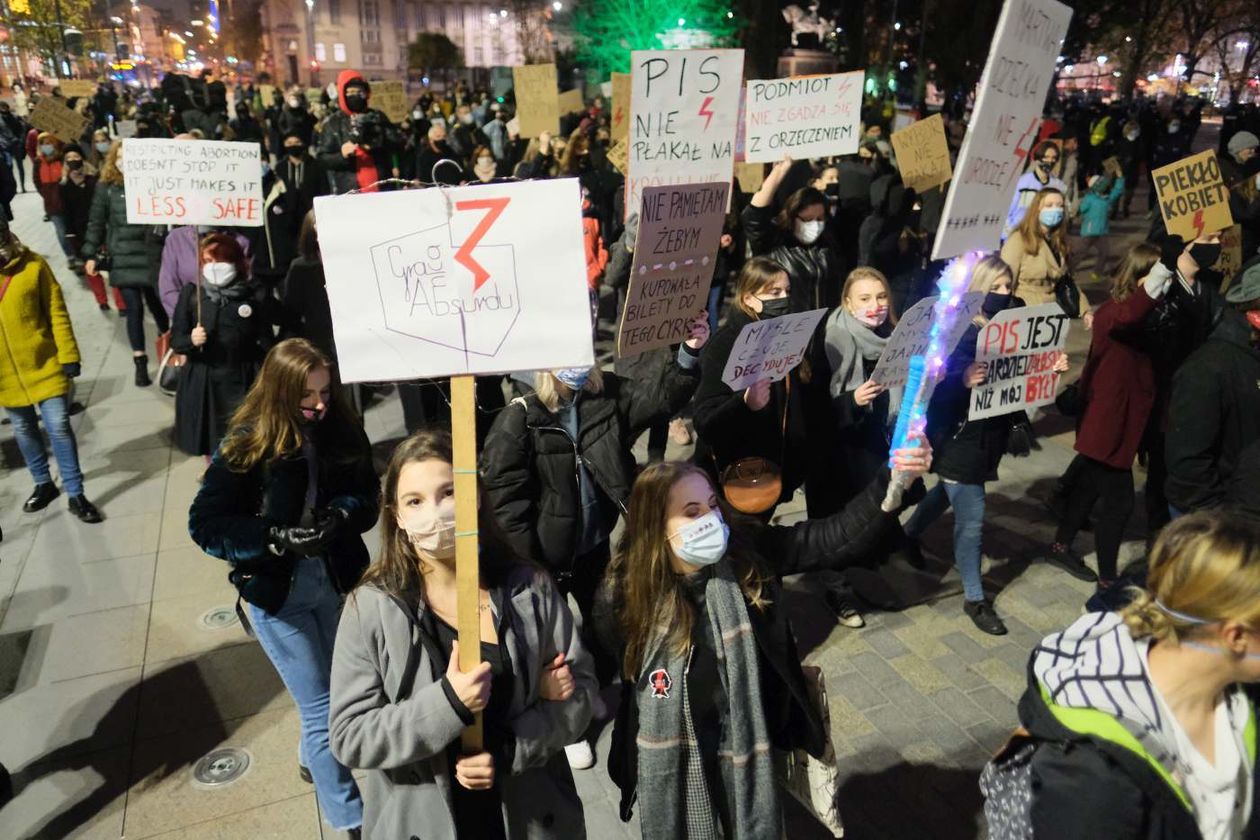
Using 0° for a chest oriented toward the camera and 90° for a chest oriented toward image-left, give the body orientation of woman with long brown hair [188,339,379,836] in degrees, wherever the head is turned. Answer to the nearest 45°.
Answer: approximately 315°

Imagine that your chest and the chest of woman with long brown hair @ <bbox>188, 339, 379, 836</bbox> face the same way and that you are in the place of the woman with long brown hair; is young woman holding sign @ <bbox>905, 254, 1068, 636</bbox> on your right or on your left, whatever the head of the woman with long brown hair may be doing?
on your left

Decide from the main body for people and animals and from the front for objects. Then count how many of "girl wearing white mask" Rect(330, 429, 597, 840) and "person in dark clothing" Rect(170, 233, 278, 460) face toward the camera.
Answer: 2

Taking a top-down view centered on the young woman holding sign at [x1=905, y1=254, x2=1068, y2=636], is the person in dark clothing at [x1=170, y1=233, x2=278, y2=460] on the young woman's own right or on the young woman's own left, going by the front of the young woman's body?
on the young woman's own right

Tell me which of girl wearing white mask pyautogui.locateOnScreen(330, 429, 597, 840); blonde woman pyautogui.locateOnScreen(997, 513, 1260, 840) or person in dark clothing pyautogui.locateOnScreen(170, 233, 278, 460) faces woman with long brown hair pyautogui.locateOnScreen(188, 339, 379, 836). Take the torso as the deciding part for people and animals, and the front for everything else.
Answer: the person in dark clothing

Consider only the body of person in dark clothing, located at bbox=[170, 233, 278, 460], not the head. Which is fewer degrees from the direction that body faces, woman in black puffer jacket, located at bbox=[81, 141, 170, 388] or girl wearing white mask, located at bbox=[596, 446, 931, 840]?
the girl wearing white mask

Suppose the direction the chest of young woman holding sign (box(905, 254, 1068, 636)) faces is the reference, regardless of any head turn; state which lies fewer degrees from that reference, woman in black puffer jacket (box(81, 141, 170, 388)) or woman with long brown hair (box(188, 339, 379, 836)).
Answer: the woman with long brown hair

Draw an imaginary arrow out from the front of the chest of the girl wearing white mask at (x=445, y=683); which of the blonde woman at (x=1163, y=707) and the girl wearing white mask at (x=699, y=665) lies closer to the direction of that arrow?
the blonde woman

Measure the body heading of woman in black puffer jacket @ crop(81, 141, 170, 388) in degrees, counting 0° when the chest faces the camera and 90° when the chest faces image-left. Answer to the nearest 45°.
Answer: approximately 315°

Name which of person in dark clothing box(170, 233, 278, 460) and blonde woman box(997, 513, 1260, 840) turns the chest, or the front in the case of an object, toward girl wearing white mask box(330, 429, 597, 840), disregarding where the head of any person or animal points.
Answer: the person in dark clothing

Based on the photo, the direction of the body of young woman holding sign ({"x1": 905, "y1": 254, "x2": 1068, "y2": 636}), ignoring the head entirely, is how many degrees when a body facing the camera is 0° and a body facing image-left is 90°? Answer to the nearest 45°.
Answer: approximately 315°

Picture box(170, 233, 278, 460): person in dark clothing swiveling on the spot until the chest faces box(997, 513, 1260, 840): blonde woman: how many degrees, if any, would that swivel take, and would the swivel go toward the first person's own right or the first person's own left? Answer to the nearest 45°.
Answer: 0° — they already face them
